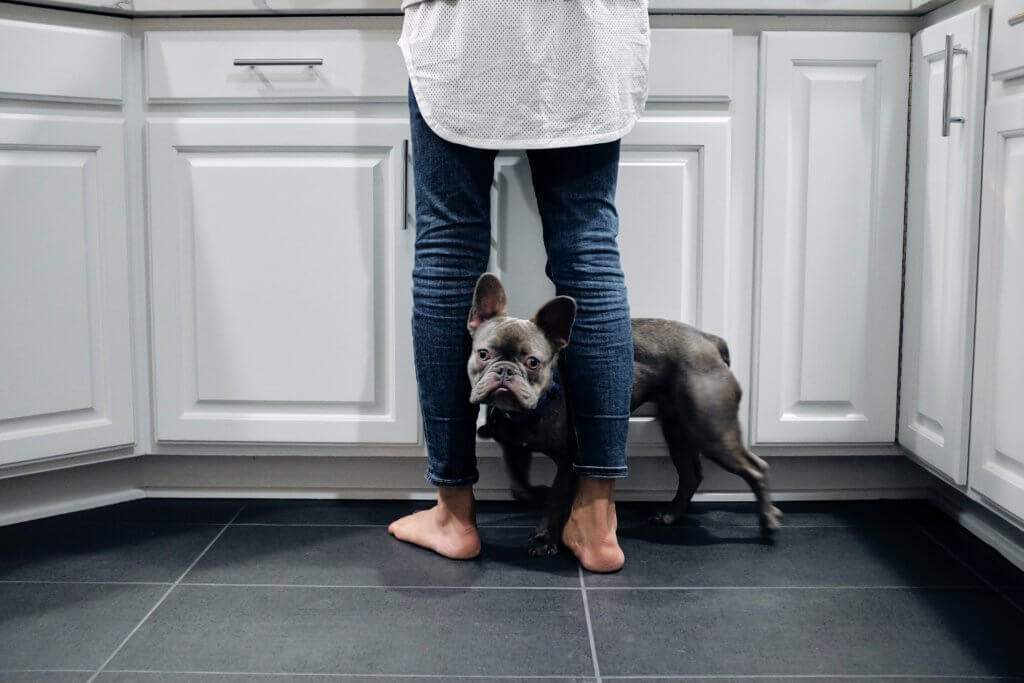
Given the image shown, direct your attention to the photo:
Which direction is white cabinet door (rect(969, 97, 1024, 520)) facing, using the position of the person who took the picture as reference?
facing the viewer and to the left of the viewer

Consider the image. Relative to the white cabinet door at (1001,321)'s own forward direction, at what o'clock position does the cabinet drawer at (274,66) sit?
The cabinet drawer is roughly at 1 o'clock from the white cabinet door.

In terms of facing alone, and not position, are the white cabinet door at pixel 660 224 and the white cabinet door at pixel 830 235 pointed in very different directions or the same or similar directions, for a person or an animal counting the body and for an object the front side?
same or similar directions

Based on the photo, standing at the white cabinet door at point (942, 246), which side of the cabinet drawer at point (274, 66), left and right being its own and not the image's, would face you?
left

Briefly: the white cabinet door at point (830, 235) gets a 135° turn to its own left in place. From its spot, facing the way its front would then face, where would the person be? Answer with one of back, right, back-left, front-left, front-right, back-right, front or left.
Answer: back

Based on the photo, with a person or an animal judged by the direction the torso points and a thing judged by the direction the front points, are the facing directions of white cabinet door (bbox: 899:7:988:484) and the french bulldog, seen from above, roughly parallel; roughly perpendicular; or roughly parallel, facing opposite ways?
roughly parallel

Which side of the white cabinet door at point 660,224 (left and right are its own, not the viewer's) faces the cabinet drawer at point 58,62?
right

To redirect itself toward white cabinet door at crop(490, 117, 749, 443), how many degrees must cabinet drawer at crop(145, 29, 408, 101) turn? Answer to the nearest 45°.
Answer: approximately 90° to its left

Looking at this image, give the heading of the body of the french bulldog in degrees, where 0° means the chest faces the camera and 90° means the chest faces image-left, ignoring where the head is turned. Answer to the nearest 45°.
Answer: approximately 45°

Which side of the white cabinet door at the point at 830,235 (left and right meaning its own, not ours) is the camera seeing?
front

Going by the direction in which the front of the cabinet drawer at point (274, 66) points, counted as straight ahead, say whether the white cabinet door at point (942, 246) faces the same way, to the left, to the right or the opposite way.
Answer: to the right

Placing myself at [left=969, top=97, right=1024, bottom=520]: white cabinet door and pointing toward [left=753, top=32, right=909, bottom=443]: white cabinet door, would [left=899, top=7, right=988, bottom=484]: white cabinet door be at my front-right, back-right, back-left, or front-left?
front-right
